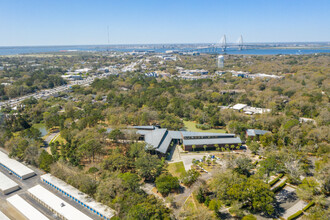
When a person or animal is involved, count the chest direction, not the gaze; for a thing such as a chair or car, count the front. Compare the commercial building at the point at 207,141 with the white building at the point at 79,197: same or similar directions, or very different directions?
same or similar directions

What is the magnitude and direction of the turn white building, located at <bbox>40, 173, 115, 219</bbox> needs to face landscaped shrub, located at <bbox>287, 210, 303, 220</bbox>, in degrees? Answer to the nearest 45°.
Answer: approximately 90° to its left

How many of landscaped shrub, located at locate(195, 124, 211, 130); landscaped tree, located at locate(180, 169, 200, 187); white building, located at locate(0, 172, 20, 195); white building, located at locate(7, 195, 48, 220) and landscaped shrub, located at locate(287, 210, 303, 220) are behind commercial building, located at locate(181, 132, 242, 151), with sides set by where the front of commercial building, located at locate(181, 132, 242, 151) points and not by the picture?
1

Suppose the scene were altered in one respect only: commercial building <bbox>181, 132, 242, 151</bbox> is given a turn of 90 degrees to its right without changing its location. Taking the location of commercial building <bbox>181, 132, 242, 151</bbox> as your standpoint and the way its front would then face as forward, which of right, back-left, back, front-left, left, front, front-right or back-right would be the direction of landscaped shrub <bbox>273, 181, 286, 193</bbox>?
back-left

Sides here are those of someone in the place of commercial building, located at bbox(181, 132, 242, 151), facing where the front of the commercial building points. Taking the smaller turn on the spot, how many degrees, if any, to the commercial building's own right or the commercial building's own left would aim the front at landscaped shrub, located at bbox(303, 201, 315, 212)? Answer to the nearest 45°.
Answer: approximately 45° to the commercial building's own left

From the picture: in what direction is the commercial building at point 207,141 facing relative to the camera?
toward the camera

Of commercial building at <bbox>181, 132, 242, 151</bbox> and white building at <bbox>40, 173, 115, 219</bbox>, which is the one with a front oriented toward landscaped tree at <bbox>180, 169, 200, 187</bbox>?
the commercial building

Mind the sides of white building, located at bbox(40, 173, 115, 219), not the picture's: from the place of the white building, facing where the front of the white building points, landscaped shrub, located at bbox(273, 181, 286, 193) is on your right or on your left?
on your left

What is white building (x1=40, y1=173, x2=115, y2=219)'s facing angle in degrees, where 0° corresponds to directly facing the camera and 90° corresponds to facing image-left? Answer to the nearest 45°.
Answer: approximately 45°

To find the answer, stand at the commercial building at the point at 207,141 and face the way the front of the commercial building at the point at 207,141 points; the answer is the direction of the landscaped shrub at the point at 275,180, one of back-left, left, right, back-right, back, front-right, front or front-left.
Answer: front-left

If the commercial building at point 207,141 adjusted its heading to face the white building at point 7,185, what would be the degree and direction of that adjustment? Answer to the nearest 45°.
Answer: approximately 45° to its right

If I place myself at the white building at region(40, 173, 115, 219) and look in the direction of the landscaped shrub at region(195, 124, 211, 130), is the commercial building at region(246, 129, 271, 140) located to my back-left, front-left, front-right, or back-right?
front-right

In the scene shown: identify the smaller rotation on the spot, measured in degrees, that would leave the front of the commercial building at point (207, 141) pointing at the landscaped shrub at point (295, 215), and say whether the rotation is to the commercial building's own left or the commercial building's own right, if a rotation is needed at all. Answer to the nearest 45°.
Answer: approximately 45° to the commercial building's own left

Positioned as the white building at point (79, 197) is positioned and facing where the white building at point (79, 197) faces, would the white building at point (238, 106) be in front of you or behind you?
behind

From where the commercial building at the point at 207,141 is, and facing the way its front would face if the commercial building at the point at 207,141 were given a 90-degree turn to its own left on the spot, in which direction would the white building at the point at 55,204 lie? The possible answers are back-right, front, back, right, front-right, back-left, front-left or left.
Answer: back-right
